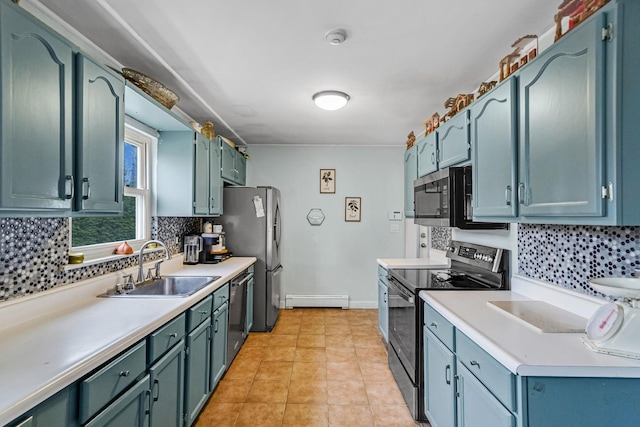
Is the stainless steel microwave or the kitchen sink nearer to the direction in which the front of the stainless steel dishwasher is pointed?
the stainless steel microwave

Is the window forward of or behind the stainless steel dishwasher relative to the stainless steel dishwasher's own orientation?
behind

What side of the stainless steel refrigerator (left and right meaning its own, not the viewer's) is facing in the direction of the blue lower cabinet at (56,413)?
right

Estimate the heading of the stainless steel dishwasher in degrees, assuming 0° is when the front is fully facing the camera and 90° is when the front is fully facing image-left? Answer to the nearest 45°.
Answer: approximately 270°

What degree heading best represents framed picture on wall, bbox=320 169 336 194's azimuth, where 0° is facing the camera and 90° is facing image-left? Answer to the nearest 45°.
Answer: approximately 0°

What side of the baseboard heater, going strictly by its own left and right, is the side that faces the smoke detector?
front

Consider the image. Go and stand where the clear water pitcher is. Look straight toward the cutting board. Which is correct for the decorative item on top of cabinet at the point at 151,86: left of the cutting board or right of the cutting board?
right

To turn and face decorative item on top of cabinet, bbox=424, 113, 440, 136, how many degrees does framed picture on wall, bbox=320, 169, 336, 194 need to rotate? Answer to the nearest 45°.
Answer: approximately 45° to its left

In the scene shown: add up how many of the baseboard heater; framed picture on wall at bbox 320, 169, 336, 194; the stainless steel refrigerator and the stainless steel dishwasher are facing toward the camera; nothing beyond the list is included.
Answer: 2

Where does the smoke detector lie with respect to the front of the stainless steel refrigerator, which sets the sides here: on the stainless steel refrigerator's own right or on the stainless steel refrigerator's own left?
on the stainless steel refrigerator's own right

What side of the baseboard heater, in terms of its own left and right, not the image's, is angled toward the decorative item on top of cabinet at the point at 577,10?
front

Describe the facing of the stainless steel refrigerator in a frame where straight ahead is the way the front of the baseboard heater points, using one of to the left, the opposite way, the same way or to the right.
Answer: to the left
